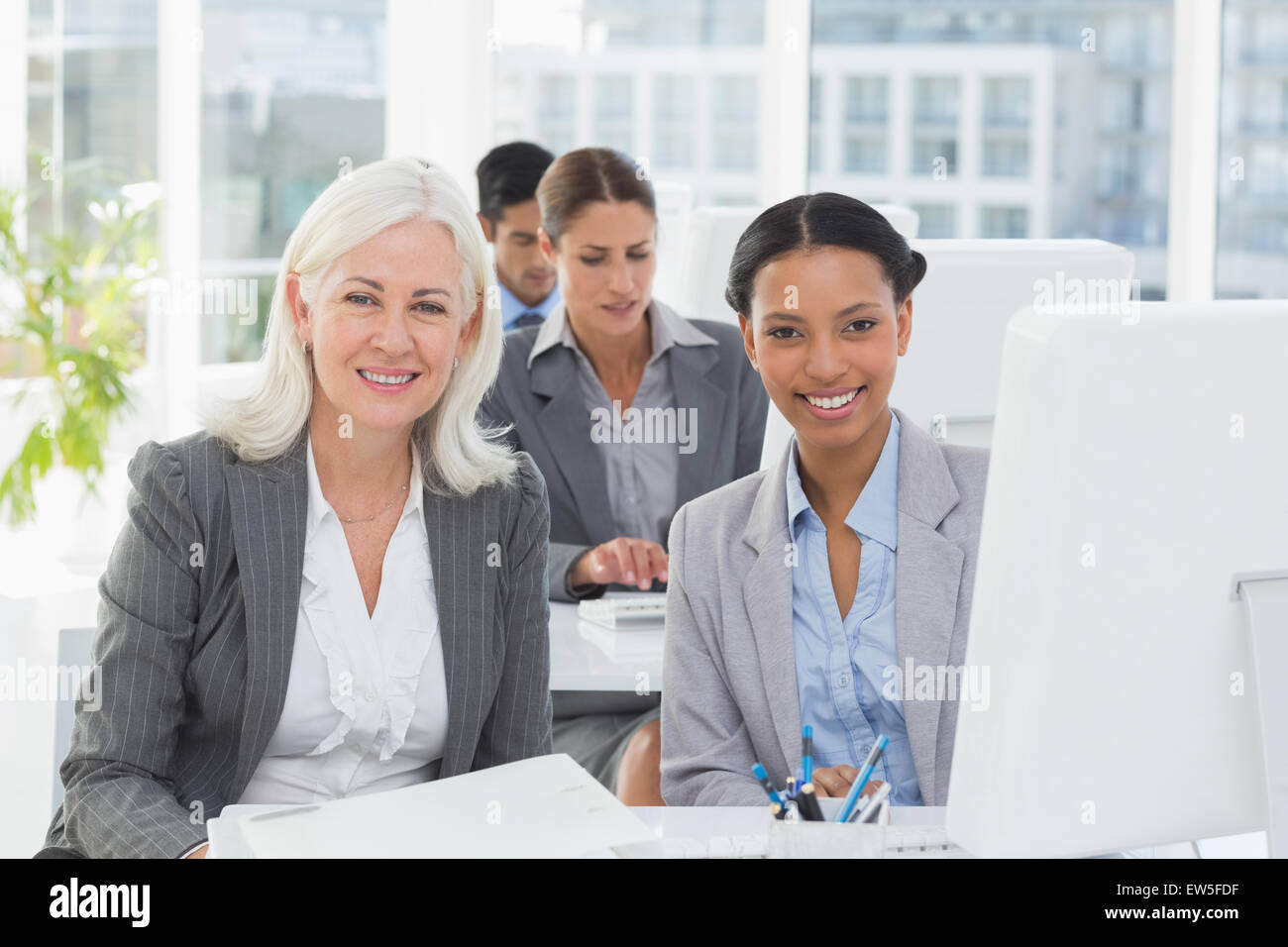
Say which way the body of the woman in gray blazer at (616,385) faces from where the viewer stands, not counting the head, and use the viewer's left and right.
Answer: facing the viewer

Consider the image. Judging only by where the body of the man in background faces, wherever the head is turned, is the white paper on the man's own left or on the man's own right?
on the man's own right

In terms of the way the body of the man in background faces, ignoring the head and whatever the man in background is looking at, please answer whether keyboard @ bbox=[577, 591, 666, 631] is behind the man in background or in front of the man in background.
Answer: in front

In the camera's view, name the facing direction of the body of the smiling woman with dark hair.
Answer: toward the camera

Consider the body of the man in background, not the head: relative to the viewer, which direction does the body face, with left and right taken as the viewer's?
facing the viewer and to the right of the viewer

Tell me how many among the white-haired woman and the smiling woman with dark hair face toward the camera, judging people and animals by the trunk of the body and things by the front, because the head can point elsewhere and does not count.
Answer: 2

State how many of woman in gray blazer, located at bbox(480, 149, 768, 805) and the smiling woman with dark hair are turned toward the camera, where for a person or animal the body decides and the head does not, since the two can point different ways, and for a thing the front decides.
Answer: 2

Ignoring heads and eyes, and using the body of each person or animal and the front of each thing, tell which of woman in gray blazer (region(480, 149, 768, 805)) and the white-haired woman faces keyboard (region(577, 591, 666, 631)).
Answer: the woman in gray blazer
